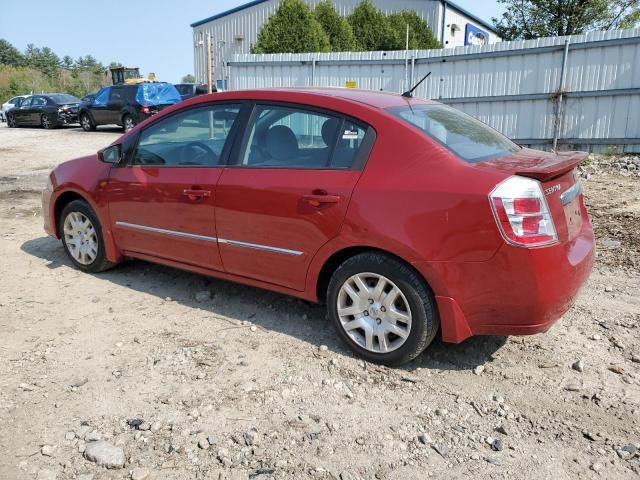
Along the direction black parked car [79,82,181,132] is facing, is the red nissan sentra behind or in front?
behind

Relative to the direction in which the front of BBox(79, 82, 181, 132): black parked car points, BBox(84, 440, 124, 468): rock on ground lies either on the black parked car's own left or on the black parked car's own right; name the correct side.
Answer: on the black parked car's own left

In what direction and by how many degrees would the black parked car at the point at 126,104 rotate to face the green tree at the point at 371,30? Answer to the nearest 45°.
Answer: approximately 135° to its right

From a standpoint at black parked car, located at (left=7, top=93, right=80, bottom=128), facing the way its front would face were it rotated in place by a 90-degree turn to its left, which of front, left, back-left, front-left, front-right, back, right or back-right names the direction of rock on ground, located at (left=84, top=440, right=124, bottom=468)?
front-left

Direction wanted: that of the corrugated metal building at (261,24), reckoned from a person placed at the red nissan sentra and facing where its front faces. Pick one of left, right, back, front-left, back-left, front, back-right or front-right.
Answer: front-right

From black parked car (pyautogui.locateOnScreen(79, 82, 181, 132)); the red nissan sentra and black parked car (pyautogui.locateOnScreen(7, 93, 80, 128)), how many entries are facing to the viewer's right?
0

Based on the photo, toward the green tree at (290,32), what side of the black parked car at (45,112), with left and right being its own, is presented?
back

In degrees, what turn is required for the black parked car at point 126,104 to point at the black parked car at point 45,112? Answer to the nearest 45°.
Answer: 0° — it already faces it

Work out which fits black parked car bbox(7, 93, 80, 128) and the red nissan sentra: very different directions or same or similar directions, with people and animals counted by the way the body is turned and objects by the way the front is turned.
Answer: same or similar directions

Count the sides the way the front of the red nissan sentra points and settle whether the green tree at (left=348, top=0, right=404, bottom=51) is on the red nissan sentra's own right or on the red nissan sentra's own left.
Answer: on the red nissan sentra's own right

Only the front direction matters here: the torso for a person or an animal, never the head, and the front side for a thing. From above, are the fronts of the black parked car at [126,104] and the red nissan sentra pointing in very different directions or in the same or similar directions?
same or similar directions

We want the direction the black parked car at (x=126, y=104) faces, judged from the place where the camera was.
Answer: facing away from the viewer and to the left of the viewer
